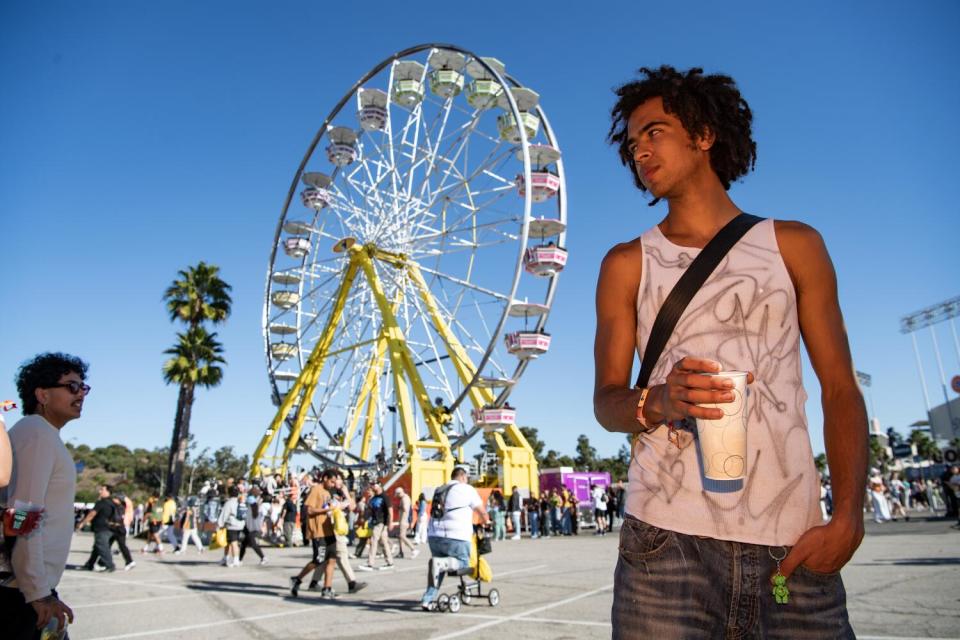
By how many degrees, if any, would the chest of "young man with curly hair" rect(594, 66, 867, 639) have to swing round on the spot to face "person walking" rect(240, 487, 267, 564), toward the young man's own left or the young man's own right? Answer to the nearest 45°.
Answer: approximately 135° to the young man's own right

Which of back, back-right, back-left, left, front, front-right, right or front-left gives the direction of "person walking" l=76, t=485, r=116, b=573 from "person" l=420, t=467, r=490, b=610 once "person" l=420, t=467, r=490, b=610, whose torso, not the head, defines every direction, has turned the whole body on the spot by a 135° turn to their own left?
front-right

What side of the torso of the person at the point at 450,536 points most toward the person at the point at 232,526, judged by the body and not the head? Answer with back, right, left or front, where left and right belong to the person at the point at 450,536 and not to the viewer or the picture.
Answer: left

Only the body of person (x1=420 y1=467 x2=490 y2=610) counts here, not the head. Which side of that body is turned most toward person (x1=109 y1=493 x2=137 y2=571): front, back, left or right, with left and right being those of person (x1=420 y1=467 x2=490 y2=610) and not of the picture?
left

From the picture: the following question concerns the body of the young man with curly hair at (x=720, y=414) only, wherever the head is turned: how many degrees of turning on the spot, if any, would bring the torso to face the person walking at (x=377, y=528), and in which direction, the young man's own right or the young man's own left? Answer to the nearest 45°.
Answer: approximately 135° to the young man's own right

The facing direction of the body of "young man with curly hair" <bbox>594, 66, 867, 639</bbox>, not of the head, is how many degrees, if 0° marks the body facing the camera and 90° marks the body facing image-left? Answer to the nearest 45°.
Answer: approximately 0°

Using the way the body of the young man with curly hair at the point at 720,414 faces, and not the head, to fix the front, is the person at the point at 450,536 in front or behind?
behind

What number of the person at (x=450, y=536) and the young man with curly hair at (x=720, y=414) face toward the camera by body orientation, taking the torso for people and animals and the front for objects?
1

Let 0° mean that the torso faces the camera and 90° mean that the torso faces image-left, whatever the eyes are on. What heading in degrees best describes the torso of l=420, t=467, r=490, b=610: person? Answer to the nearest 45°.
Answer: approximately 225°

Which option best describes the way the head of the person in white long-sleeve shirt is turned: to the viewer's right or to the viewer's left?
to the viewer's right

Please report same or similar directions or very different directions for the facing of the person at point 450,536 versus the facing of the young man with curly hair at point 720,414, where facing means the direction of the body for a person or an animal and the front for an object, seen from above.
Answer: very different directions

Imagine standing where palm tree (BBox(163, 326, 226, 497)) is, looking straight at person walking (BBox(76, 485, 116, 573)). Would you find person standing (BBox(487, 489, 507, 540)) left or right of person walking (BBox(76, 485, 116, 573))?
left
